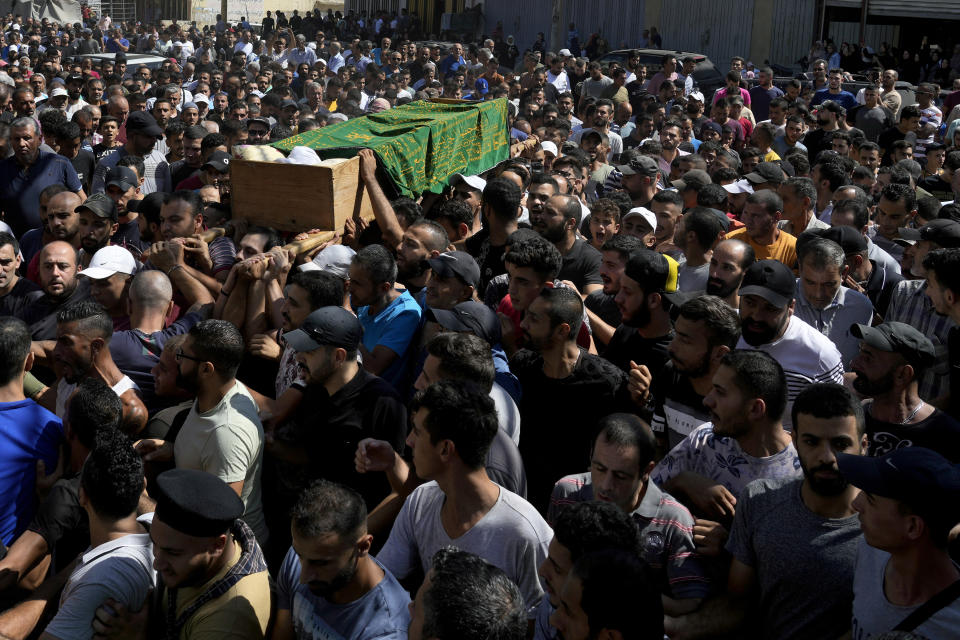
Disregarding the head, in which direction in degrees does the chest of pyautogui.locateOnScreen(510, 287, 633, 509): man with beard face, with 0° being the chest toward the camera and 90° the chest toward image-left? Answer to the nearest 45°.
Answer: approximately 45°

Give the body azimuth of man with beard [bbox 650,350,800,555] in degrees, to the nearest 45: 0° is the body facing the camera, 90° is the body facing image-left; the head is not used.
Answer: approximately 45°

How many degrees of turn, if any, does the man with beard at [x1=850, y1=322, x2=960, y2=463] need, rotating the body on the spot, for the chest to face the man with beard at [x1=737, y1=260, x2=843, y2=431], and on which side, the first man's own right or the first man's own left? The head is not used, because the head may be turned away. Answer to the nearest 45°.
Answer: approximately 90° to the first man's own right
